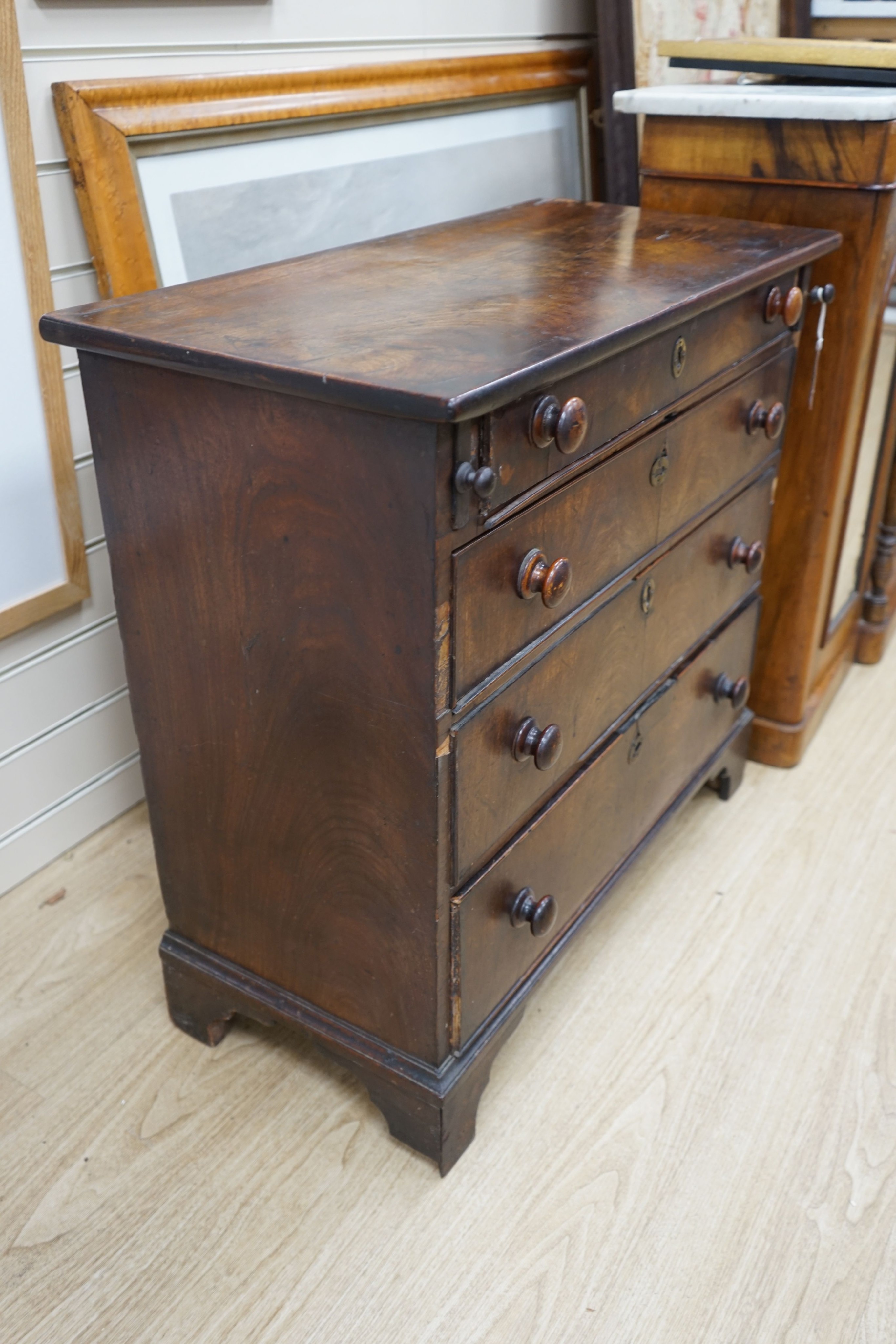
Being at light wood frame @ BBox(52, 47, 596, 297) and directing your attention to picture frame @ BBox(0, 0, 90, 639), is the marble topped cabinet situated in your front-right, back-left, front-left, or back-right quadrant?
back-left

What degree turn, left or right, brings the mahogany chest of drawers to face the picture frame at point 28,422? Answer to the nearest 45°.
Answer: approximately 180°

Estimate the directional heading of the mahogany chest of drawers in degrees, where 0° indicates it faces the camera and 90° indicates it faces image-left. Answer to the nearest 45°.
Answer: approximately 315°

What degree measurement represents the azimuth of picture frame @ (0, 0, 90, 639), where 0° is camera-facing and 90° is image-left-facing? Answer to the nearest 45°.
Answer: approximately 315°

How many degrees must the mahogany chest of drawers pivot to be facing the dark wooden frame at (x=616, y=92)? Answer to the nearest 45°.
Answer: approximately 135° to its left

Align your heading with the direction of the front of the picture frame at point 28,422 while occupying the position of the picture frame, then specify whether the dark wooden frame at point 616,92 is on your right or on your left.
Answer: on your left

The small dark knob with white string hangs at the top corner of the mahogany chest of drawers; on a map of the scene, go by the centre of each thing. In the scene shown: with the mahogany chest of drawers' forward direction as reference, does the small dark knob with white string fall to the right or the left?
on its left
